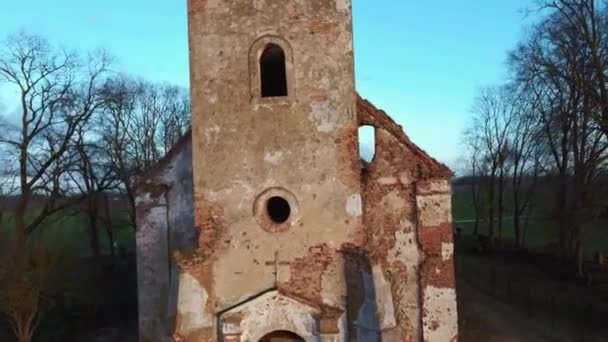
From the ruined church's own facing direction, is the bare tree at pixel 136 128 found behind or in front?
behind

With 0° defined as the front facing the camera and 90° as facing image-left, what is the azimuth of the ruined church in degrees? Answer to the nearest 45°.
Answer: approximately 0°

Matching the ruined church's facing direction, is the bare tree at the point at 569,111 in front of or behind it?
behind
